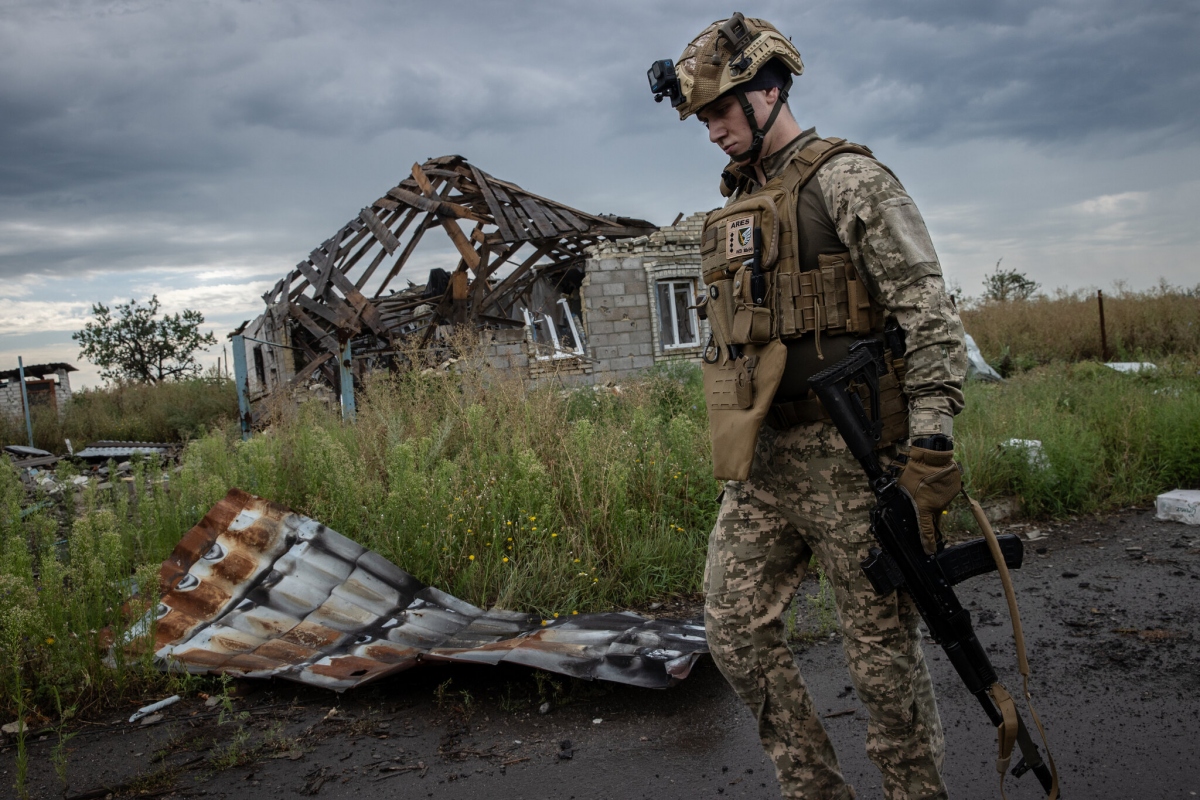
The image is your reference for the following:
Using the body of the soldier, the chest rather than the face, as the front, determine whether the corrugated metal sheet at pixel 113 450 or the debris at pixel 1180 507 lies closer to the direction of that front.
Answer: the corrugated metal sheet

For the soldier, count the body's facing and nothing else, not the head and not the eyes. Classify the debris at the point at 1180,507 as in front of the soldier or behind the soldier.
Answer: behind

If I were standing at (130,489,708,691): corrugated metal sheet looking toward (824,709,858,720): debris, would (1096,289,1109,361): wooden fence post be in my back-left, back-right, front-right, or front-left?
front-left

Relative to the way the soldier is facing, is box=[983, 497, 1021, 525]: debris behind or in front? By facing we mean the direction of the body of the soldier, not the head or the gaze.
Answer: behind

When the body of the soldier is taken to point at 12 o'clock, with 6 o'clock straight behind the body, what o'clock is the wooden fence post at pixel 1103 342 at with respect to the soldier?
The wooden fence post is roughly at 5 o'clock from the soldier.

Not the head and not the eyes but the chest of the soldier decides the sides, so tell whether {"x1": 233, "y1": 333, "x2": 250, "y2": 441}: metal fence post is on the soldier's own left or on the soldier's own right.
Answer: on the soldier's own right

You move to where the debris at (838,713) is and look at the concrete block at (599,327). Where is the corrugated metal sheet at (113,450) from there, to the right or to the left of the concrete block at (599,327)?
left

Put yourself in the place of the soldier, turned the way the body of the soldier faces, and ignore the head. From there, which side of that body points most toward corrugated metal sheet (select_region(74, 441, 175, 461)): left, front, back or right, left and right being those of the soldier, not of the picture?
right

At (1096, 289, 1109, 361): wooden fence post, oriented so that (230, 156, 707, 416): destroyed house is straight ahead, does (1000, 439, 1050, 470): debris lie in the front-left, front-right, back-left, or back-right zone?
front-left

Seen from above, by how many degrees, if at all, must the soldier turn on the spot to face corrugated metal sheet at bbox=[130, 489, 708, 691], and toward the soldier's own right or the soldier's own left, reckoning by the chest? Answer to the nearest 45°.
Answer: approximately 90° to the soldier's own right

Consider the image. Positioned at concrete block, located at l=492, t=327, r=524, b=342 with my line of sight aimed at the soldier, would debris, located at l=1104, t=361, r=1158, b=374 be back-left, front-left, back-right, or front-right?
front-left

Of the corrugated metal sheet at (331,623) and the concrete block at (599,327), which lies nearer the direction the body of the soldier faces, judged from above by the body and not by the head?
the corrugated metal sheet

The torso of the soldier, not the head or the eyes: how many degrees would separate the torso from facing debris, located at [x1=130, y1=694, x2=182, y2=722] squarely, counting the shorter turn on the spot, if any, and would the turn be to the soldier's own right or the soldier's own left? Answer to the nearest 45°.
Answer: approximately 45° to the soldier's own right

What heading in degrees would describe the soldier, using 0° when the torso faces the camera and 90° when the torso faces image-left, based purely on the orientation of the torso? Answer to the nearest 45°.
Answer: approximately 45°
